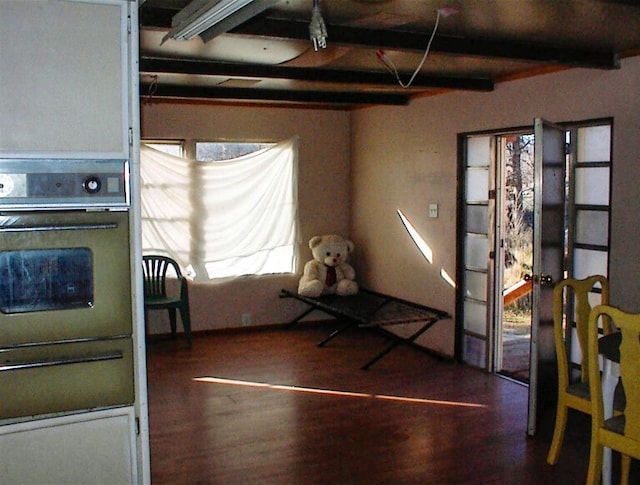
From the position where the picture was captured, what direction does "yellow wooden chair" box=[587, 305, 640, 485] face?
facing away from the viewer and to the right of the viewer

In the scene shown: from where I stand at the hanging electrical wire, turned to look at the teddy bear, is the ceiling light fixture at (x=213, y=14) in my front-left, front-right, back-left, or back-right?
back-left

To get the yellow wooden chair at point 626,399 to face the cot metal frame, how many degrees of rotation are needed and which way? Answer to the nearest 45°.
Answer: approximately 90° to its left

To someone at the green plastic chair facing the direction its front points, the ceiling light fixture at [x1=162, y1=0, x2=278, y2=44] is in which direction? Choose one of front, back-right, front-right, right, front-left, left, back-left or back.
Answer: front-right

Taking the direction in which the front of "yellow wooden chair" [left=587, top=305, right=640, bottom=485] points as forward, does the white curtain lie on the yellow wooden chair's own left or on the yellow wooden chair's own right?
on the yellow wooden chair's own left

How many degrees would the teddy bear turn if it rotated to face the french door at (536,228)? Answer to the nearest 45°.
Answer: approximately 45° to its left

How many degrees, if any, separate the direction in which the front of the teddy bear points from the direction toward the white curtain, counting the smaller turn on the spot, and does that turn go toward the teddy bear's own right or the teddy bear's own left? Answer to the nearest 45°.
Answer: approximately 90° to the teddy bear's own right

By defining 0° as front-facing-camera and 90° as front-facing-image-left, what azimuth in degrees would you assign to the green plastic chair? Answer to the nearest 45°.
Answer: approximately 315°

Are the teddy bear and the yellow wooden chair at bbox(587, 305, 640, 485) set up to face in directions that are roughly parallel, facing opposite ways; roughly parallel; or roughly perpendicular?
roughly perpendicular

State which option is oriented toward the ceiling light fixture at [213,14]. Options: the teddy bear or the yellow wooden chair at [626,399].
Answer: the teddy bear

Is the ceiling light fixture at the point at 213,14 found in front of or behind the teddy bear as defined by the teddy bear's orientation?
in front

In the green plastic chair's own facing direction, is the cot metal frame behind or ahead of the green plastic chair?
ahead

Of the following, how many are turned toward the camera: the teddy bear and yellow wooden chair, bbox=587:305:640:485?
1

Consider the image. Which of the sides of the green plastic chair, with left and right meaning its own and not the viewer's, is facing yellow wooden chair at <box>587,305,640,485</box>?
front
